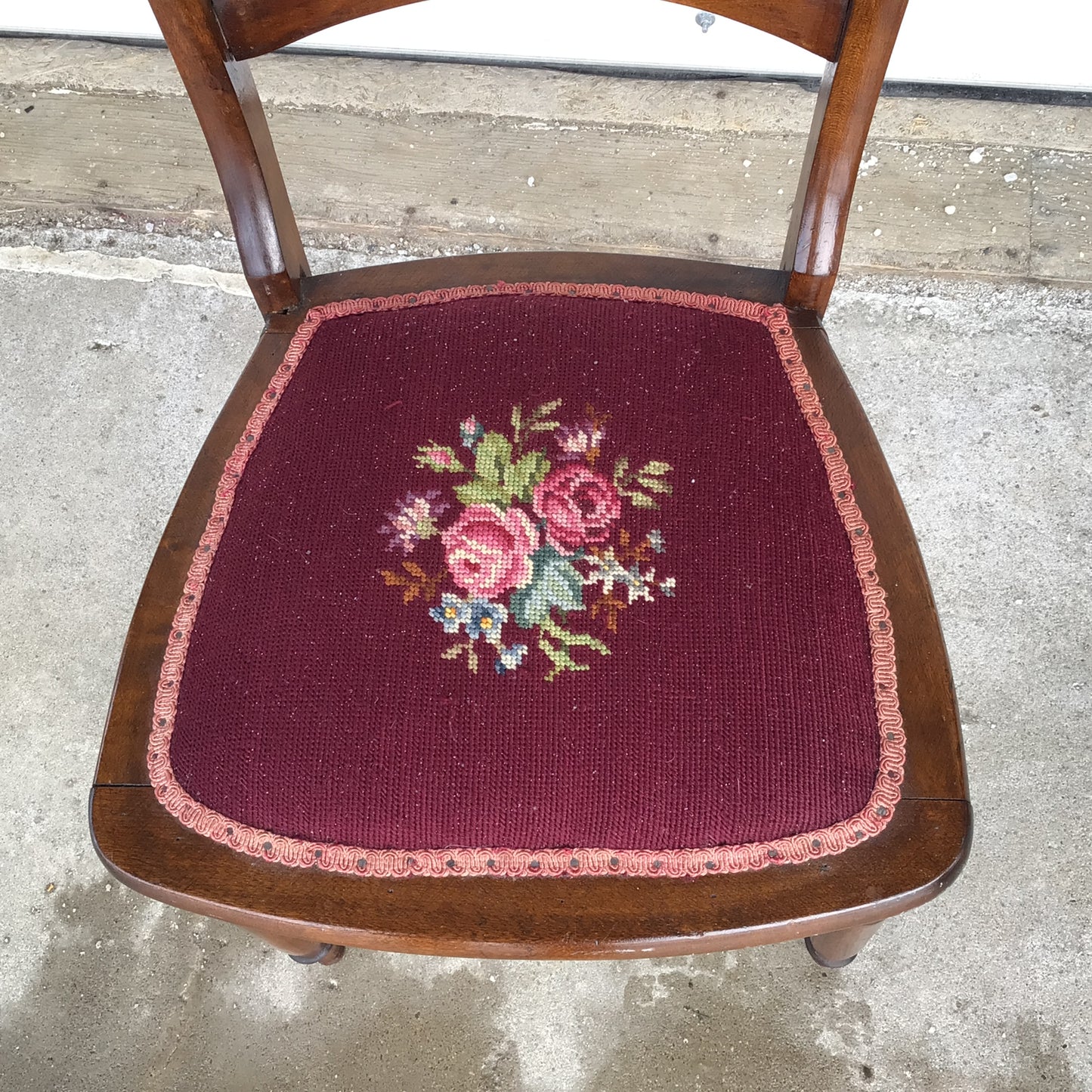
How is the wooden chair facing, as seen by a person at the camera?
facing the viewer
